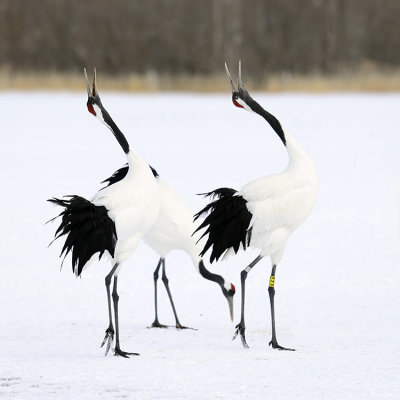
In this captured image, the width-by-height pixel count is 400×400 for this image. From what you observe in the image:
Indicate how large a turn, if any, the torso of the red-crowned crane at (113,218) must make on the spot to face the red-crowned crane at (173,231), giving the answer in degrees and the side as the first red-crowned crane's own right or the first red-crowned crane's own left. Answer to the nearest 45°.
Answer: approximately 45° to the first red-crowned crane's own left

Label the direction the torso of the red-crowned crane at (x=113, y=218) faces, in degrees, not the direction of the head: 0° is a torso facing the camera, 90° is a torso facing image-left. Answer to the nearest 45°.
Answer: approximately 270°

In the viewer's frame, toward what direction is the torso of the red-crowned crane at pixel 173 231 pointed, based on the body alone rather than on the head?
to the viewer's right

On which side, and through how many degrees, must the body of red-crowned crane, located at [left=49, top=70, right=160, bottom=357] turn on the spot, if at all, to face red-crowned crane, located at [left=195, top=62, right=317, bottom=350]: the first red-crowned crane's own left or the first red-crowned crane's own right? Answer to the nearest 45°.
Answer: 0° — it already faces it

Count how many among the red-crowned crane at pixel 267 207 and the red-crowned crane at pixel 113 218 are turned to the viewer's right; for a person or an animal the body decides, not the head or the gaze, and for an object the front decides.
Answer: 2

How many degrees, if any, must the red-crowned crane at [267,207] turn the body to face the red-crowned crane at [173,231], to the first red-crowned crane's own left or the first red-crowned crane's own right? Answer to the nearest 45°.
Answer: approximately 135° to the first red-crowned crane's own left

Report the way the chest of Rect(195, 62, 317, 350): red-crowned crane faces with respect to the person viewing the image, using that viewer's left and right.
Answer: facing to the right of the viewer
